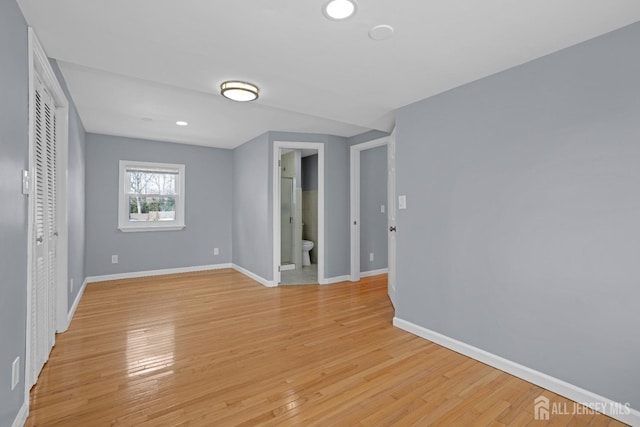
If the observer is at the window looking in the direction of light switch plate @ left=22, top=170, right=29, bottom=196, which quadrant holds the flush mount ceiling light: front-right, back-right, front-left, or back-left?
front-left

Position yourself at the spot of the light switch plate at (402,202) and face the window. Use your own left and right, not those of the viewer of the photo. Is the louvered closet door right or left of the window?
left

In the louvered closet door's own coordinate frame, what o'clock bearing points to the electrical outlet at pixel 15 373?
The electrical outlet is roughly at 3 o'clock from the louvered closet door.

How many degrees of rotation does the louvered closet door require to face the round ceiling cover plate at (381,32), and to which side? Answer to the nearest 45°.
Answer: approximately 45° to its right

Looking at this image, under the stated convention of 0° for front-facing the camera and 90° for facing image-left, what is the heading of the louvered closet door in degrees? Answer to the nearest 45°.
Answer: approximately 270°

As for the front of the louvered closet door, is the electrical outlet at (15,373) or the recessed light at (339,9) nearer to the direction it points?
the recessed light

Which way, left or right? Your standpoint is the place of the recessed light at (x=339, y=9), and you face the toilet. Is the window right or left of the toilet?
left

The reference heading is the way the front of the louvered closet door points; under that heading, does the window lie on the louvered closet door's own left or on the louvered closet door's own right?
on the louvered closet door's own left

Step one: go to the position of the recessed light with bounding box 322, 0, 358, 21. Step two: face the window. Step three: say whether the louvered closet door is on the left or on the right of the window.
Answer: left

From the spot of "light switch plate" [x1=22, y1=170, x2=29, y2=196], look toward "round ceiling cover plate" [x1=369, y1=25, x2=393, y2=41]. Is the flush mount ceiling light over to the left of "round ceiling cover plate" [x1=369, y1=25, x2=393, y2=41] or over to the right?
left

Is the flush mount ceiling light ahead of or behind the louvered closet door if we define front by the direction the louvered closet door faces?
ahead

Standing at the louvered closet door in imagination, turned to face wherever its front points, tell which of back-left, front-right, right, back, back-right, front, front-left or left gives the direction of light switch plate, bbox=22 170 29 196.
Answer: right

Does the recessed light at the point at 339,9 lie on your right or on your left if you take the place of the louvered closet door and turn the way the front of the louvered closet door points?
on your right
